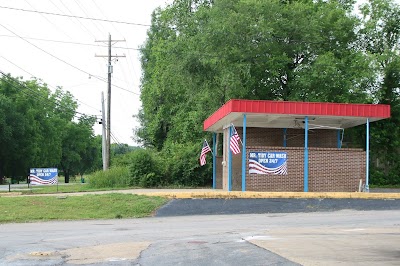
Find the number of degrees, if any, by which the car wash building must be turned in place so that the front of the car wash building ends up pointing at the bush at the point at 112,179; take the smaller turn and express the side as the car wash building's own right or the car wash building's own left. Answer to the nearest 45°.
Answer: approximately 45° to the car wash building's own right

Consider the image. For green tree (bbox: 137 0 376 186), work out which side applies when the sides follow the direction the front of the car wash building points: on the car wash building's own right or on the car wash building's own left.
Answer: on the car wash building's own right

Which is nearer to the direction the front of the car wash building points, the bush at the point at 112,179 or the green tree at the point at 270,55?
the bush

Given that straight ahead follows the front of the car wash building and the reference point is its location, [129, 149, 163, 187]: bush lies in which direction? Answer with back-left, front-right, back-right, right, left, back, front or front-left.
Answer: front-right

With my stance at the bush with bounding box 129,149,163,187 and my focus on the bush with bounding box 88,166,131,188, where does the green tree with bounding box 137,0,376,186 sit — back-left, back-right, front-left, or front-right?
back-right
